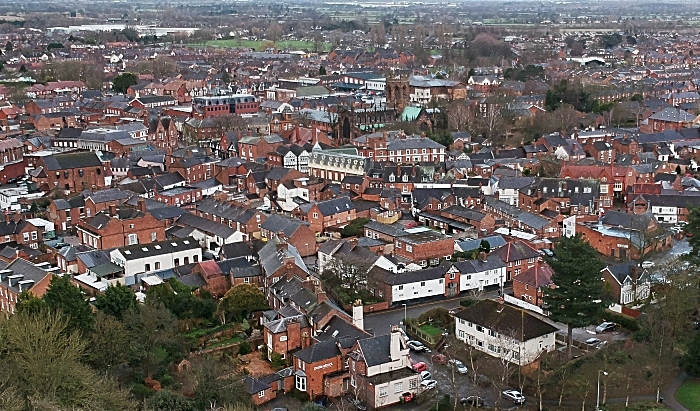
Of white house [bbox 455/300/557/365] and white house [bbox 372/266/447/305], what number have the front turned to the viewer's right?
0

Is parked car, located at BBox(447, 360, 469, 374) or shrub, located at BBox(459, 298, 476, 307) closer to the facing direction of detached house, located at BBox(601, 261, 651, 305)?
the parked car

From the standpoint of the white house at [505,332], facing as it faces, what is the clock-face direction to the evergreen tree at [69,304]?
The evergreen tree is roughly at 1 o'clock from the white house.

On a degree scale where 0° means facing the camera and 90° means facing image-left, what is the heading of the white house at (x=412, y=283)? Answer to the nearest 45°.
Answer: approximately 0°

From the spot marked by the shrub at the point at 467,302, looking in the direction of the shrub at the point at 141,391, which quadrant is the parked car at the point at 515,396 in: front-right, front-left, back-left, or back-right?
front-left

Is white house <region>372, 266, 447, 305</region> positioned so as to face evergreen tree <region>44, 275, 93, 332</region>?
no

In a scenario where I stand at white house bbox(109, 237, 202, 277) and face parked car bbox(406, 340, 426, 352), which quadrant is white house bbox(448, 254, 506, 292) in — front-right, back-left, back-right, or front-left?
front-left

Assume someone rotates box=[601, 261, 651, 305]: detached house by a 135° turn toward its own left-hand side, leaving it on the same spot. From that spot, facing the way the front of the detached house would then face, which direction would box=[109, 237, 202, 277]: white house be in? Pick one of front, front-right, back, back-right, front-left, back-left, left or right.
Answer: left

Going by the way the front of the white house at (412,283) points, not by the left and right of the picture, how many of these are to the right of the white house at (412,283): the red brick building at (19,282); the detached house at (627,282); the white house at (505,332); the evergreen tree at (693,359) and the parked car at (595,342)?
1

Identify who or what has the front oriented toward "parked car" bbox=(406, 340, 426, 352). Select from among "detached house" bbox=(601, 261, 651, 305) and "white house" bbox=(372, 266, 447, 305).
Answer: the white house

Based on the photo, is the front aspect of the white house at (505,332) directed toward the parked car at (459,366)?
yes

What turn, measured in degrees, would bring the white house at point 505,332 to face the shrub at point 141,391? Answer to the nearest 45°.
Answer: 0° — it already faces it

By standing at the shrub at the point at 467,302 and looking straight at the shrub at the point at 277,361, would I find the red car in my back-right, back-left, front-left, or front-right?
front-left

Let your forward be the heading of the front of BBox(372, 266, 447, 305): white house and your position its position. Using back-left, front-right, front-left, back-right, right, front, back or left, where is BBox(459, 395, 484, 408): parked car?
front

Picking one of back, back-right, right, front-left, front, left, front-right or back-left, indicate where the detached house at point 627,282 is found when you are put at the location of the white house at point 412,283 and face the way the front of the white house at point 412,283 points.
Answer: left

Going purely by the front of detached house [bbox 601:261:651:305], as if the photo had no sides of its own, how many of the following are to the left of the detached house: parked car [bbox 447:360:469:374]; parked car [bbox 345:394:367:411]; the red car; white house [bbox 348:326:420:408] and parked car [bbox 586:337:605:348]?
0

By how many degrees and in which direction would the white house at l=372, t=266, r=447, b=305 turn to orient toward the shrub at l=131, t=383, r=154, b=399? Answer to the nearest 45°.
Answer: approximately 45° to its right

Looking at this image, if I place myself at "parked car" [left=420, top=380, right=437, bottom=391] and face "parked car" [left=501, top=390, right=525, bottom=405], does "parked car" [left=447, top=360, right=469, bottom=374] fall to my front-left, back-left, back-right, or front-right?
front-left

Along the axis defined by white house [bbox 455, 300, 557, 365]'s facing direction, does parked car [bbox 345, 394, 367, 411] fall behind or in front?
in front

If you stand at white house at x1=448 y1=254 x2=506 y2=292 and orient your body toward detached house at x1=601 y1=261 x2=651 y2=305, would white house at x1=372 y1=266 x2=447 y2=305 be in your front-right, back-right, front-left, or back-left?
back-right

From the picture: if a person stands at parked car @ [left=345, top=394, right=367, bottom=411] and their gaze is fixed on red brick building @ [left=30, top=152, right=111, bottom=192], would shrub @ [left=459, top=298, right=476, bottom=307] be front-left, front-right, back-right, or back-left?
front-right
